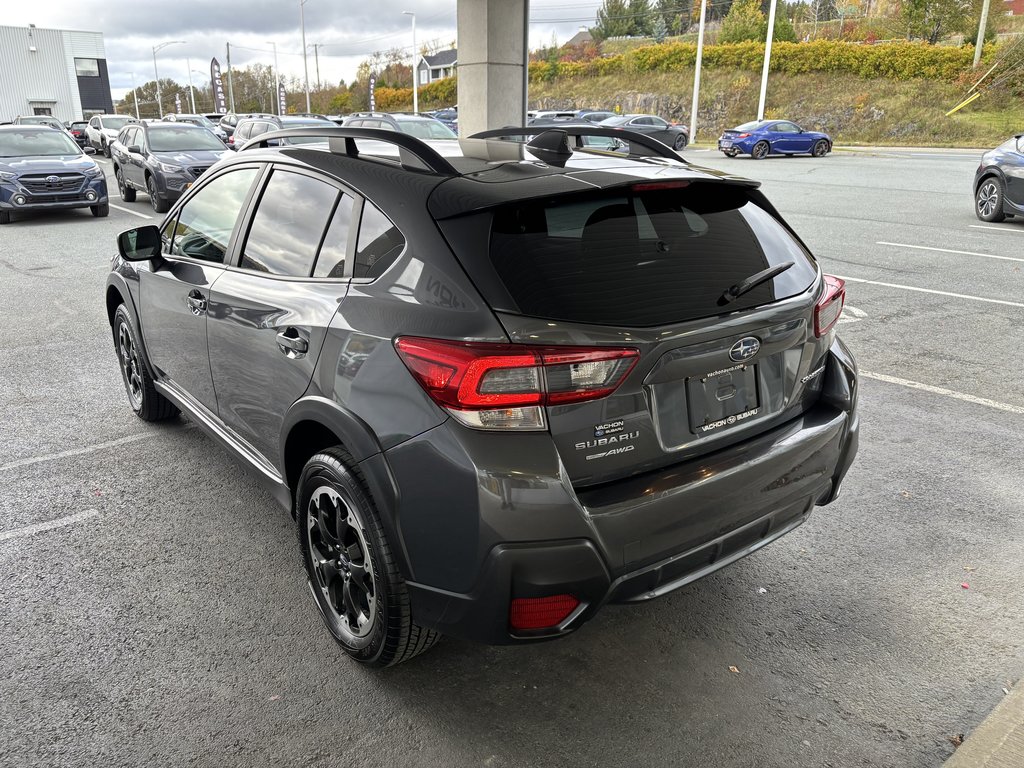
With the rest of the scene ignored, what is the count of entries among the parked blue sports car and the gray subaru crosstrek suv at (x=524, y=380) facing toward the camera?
0

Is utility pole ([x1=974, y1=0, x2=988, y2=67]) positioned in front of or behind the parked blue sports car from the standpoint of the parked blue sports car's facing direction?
in front

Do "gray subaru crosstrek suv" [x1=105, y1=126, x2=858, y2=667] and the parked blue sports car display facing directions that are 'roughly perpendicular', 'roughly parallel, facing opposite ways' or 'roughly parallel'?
roughly perpendicular

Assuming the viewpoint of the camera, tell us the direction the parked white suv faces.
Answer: facing the viewer and to the right of the viewer

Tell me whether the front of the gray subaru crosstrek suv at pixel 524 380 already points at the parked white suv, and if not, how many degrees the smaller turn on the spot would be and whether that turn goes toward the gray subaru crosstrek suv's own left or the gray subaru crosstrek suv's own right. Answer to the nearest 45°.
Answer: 0° — it already faces it

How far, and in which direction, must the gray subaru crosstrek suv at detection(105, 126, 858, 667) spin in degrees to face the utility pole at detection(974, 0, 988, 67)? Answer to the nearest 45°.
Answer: approximately 90° to its right

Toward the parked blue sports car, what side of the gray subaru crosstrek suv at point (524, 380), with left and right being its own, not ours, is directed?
right

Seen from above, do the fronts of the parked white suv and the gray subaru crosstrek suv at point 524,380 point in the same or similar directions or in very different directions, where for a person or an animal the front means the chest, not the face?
very different directions

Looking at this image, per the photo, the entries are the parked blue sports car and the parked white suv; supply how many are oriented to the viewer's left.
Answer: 0

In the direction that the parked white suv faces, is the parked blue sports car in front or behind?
in front

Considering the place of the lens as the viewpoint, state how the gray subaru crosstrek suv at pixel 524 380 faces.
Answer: facing away from the viewer and to the left of the viewer
